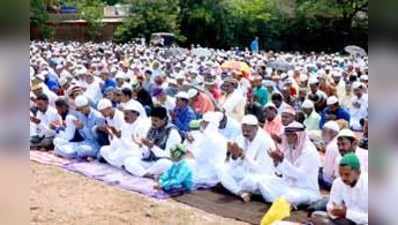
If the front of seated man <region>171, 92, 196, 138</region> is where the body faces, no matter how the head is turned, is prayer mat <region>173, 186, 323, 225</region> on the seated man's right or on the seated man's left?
on the seated man's left

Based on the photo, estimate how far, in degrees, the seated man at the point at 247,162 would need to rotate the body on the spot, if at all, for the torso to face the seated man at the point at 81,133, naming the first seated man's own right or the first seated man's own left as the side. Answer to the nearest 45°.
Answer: approximately 90° to the first seated man's own right

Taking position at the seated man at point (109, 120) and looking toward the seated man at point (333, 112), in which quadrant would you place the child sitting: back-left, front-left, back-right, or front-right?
front-right

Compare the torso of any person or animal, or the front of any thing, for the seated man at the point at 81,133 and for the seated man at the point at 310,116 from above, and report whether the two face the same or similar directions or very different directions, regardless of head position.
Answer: same or similar directions

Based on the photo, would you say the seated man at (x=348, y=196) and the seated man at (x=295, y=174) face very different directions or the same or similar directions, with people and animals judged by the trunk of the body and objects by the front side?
same or similar directions

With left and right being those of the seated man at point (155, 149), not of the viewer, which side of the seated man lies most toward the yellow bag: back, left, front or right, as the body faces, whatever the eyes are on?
left

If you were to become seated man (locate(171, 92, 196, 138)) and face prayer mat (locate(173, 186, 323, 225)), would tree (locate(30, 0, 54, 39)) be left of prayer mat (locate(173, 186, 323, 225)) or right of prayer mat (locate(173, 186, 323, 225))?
right

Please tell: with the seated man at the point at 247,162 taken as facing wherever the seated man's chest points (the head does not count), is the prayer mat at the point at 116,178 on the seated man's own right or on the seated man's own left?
on the seated man's own right

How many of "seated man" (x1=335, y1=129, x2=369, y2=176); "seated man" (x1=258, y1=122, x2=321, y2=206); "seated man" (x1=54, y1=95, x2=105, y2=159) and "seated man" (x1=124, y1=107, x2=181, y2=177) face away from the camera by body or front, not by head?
0

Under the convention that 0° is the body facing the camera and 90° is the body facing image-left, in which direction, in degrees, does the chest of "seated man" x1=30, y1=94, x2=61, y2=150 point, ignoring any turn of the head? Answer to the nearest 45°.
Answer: approximately 45°

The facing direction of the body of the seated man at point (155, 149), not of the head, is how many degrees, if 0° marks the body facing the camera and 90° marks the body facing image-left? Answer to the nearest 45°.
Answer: approximately 45°

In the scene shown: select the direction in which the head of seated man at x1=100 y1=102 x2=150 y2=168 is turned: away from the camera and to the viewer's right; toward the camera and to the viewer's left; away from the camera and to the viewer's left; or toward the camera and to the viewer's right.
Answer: toward the camera and to the viewer's left
